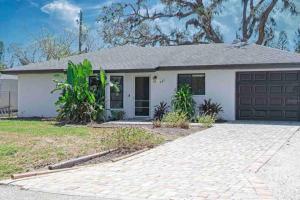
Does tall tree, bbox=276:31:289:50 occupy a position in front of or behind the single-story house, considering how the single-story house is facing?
behind

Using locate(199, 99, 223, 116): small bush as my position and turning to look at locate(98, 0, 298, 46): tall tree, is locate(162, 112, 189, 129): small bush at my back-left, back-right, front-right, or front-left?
back-left

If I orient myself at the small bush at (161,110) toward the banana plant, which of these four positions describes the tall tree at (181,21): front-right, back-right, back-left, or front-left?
back-right

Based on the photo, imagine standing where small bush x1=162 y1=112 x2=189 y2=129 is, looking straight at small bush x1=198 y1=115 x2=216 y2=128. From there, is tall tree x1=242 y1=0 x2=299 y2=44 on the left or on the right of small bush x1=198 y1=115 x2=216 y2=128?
left

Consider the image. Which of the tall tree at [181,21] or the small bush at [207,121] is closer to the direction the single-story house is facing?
the small bush

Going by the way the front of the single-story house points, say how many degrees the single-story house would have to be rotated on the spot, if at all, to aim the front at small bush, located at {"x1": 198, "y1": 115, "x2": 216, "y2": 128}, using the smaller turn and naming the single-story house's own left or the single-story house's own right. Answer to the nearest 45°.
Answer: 0° — it already faces it

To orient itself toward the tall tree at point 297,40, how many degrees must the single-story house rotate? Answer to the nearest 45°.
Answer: approximately 135° to its left

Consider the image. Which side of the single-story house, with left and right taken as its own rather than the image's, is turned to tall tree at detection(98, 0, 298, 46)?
back

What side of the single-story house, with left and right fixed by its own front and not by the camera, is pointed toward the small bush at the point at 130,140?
front

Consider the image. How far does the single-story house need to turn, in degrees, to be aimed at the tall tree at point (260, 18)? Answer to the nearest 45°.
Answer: approximately 135° to its left

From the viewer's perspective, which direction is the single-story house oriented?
toward the camera
